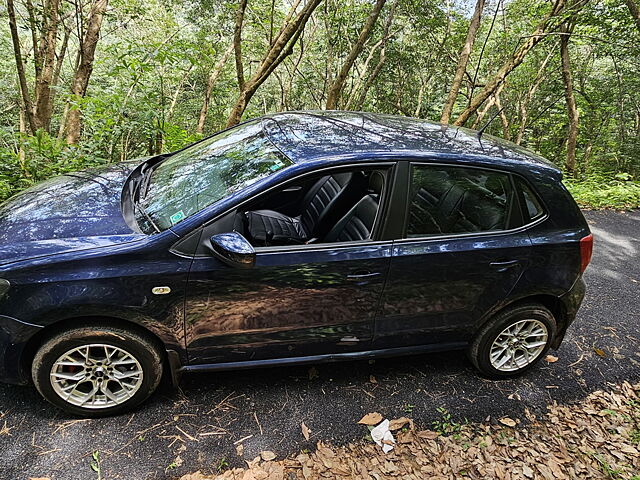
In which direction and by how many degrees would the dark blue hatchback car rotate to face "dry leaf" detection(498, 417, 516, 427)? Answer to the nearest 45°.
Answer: approximately 180°

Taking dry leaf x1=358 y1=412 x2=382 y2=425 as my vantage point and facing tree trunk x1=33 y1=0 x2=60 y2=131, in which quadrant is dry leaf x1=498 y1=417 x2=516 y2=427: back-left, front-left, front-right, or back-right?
back-right

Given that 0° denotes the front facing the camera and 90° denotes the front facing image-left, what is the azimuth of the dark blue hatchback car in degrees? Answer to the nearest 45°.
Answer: approximately 90°

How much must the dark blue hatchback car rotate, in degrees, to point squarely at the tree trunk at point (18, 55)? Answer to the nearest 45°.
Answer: approximately 45° to its right

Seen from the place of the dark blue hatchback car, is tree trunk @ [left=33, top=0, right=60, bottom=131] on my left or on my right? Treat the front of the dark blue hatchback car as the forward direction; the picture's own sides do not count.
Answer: on my right

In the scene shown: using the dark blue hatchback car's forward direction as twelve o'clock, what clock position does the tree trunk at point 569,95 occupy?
The tree trunk is roughly at 4 o'clock from the dark blue hatchback car.

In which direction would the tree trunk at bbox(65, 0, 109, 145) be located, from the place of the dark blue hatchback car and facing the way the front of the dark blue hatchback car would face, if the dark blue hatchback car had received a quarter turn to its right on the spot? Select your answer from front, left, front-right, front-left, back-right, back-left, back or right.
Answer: front-left

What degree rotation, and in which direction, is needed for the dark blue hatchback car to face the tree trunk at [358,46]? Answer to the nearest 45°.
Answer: approximately 90° to its right
